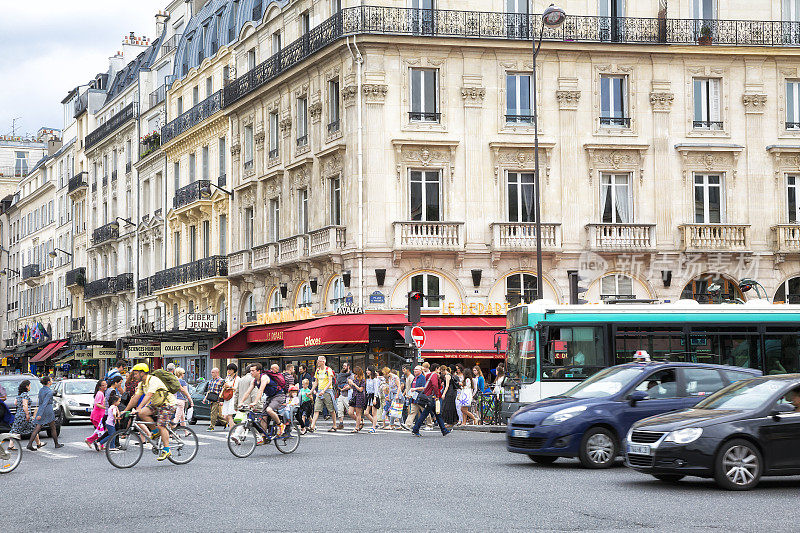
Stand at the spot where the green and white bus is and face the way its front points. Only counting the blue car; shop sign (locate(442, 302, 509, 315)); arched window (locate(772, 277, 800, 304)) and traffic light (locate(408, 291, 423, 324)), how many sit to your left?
1

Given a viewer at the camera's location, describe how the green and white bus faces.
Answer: facing to the left of the viewer

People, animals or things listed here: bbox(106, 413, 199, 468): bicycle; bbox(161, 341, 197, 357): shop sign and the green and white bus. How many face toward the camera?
1

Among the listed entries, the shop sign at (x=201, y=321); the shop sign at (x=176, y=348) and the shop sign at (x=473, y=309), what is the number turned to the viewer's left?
0

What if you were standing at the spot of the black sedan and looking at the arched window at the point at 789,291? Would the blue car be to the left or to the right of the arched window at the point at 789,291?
left

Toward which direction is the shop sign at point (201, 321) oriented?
toward the camera

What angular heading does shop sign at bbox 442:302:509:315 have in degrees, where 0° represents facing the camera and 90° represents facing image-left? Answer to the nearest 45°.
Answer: approximately 0°

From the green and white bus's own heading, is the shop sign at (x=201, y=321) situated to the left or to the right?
on its right

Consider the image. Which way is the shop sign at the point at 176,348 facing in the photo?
toward the camera

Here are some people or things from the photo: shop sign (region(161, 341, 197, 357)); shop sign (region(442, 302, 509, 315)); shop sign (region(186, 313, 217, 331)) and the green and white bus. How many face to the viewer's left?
1

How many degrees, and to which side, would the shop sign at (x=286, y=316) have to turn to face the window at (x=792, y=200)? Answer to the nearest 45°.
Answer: approximately 135° to its left

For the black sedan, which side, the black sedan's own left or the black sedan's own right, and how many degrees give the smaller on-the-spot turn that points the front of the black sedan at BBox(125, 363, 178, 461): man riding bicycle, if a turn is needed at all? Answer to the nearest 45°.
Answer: approximately 45° to the black sedan's own right

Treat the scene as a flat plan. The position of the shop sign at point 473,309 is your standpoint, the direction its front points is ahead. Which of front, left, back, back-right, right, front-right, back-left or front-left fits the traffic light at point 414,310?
front
